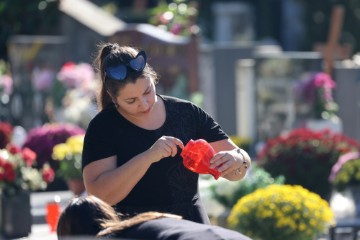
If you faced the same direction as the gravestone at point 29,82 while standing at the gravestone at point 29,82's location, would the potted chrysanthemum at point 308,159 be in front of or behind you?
in front

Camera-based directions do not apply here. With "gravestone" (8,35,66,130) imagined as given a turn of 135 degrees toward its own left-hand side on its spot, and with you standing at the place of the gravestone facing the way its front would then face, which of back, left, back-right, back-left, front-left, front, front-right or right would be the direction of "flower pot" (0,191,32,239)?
back-right

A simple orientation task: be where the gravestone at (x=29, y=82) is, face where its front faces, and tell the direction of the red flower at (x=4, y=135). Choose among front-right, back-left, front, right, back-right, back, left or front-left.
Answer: front

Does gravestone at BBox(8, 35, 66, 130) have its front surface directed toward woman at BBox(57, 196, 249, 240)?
yes

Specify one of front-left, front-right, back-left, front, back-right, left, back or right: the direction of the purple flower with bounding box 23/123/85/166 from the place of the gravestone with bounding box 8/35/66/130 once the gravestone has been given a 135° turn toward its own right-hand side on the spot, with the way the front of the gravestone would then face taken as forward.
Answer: back-left

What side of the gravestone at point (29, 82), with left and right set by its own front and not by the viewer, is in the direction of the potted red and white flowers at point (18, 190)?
front

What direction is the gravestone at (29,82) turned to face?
toward the camera

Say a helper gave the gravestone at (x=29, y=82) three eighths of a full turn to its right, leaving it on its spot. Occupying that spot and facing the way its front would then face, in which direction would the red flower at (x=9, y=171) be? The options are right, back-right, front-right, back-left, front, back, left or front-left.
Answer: back-left

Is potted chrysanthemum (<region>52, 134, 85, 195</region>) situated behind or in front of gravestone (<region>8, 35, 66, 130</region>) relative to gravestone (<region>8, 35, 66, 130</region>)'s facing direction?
in front

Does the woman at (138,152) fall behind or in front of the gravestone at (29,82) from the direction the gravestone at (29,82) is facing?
in front

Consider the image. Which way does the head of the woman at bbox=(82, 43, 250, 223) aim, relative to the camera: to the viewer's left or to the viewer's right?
to the viewer's right
